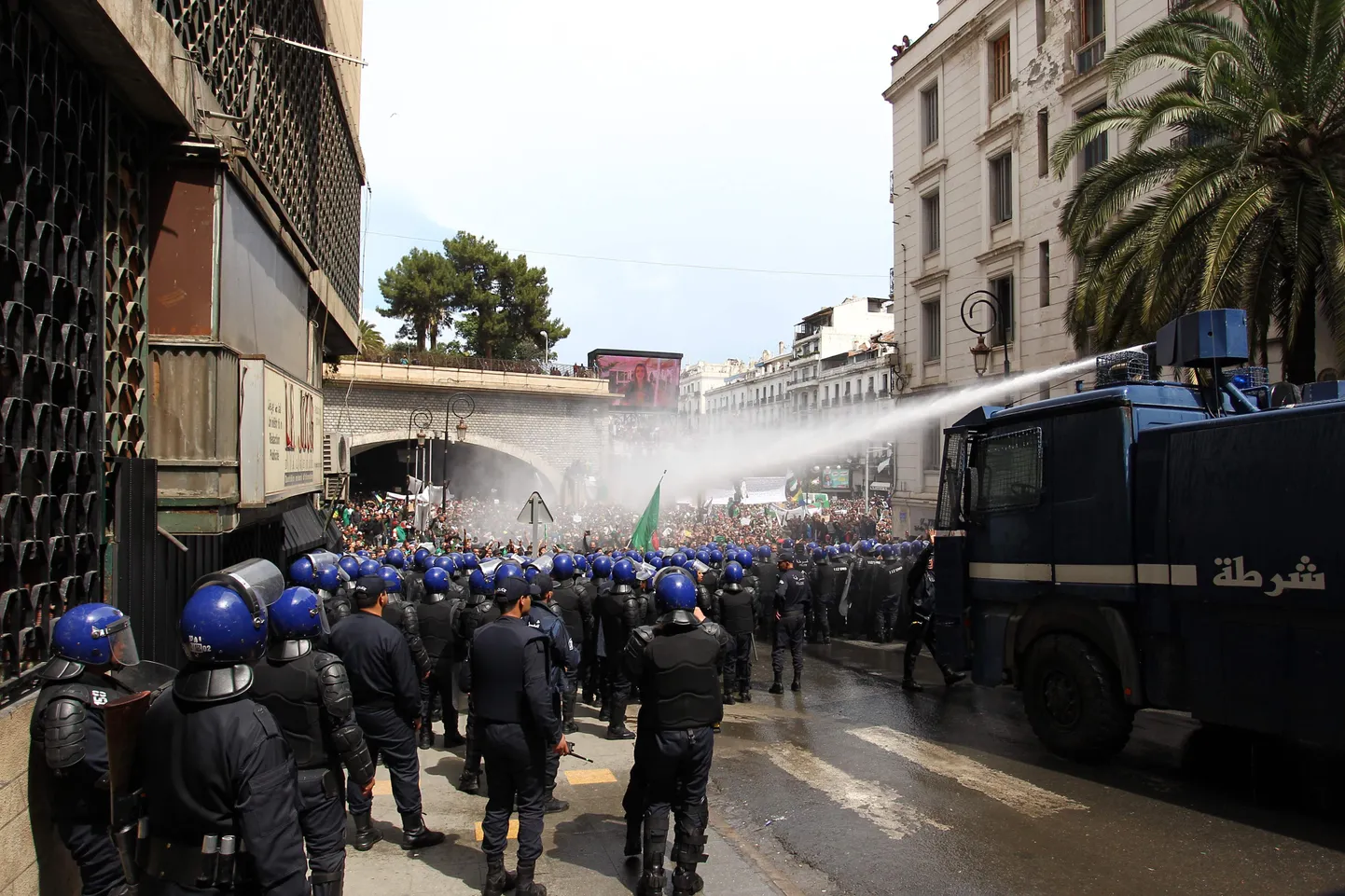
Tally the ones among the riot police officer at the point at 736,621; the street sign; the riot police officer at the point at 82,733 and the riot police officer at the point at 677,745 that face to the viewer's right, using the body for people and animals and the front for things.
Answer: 1

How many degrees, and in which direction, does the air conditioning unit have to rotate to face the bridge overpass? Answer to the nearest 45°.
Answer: approximately 90° to its left

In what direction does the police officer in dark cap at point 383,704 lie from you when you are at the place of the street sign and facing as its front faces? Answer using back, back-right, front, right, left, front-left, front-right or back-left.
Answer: back

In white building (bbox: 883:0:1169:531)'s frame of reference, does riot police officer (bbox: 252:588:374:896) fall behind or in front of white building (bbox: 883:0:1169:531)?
in front

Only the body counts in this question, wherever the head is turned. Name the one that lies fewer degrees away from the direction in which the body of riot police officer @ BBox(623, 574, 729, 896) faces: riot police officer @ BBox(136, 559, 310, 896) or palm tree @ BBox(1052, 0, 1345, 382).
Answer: the palm tree

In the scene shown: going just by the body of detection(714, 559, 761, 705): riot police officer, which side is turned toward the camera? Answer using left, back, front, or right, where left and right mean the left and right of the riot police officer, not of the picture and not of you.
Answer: back

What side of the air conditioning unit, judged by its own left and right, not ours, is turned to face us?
right

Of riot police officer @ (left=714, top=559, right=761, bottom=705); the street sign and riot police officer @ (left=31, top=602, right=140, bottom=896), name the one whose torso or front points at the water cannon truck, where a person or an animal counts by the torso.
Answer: riot police officer @ (left=31, top=602, right=140, bottom=896)

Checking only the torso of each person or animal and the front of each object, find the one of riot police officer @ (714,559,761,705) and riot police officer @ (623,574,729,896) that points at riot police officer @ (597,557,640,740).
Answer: riot police officer @ (623,574,729,896)

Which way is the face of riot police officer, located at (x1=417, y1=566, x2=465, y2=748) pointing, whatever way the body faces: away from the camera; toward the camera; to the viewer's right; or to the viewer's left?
away from the camera

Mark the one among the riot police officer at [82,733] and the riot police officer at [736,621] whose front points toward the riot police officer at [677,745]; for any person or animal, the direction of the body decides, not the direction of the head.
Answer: the riot police officer at [82,733]

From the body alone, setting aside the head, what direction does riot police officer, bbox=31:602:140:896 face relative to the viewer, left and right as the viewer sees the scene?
facing to the right of the viewer

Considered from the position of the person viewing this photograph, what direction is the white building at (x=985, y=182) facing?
facing the viewer and to the left of the viewer

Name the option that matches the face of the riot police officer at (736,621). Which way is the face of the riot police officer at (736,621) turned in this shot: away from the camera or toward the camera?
away from the camera

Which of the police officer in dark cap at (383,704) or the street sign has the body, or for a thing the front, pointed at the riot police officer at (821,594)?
the police officer in dark cap at (383,704)

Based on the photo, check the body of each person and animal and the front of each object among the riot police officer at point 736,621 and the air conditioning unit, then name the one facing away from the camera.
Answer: the riot police officer

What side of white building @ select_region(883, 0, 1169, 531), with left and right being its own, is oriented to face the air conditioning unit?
front

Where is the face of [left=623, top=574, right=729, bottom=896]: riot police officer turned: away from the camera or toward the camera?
away from the camera

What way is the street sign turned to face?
away from the camera
